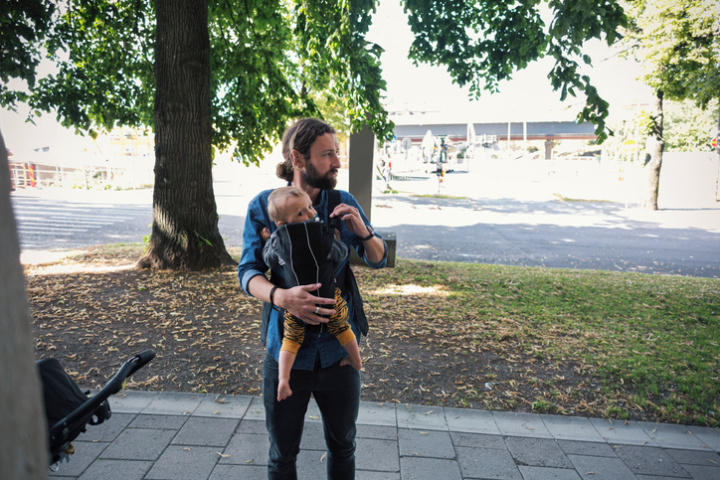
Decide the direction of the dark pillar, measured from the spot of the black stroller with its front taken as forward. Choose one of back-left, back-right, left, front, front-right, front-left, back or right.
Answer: back-right

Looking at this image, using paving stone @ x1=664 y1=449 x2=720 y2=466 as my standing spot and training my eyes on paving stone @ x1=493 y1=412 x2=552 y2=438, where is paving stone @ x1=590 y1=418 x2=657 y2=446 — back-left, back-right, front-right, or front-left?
front-right

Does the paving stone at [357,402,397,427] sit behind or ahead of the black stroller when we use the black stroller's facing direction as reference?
behind

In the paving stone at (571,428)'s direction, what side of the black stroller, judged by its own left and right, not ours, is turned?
back

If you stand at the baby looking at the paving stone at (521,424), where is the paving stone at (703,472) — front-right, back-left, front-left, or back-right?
front-right

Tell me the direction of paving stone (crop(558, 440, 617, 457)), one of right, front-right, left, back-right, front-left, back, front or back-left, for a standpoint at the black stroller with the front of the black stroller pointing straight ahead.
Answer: back

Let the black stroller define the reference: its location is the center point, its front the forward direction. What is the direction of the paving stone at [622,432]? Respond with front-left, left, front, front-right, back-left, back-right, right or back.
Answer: back

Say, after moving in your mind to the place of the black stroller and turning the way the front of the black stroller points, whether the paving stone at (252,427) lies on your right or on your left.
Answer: on your right

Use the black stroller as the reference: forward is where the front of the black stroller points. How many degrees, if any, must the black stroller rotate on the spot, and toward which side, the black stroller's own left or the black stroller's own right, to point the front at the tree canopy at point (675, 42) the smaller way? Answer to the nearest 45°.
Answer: approximately 135° to the black stroller's own right

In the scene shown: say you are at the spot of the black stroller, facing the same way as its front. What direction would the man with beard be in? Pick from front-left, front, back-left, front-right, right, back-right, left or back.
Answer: back

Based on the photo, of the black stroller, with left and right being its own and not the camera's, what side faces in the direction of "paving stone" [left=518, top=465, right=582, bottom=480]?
back

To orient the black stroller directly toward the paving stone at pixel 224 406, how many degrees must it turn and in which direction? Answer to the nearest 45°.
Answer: approximately 135° to its right

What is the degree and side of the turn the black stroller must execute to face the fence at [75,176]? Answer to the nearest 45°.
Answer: approximately 90° to its right

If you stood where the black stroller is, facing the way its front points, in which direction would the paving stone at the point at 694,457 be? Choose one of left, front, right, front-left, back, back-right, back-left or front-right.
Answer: back

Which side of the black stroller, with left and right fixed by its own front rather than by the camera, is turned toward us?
left
